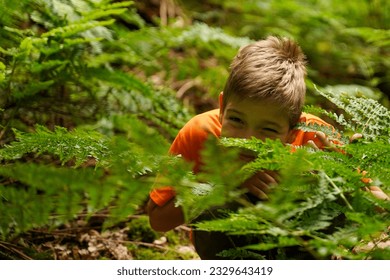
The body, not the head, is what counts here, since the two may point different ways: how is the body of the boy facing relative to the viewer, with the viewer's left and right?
facing the viewer

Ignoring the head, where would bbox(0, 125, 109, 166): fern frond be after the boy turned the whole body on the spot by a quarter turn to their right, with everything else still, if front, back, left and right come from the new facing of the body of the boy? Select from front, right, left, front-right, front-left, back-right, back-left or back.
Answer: front-left

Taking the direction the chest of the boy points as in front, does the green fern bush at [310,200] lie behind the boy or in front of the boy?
in front

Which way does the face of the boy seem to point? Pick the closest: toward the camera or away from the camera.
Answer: toward the camera
